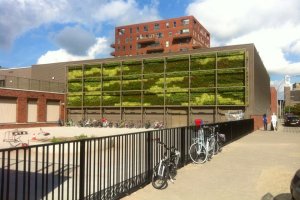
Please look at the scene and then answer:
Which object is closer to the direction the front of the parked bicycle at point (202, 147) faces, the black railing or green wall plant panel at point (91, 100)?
the black railing
